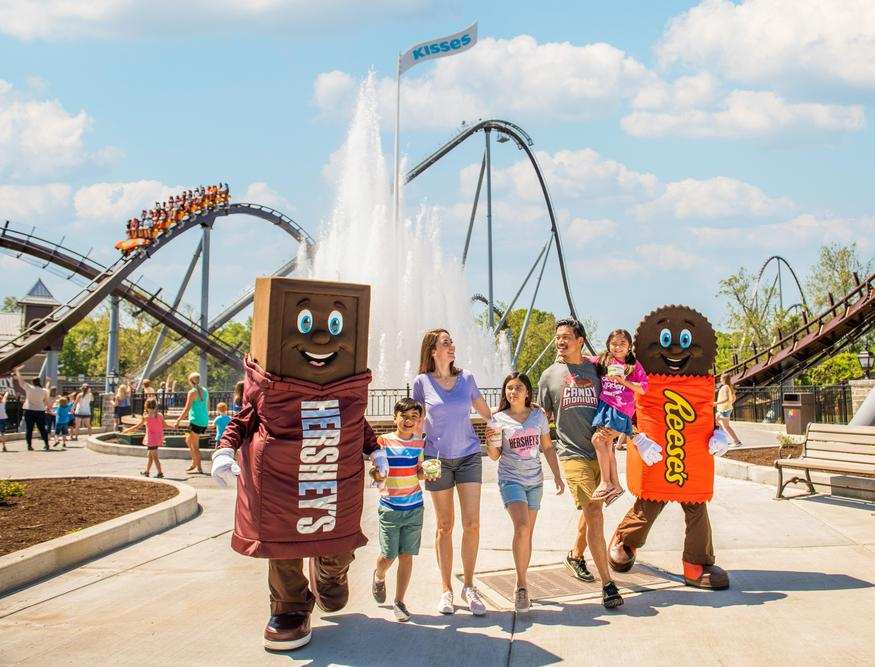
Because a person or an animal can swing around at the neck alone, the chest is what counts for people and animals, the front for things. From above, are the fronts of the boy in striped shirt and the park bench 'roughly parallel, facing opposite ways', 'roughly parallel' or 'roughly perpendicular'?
roughly perpendicular

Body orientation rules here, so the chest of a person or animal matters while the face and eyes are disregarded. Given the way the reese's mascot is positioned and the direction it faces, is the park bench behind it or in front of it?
behind

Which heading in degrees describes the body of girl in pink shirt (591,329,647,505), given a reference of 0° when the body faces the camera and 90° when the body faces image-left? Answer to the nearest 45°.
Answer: approximately 45°

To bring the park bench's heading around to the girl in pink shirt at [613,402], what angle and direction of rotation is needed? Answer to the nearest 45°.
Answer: approximately 45° to its left

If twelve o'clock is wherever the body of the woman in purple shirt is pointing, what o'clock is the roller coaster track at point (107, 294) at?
The roller coaster track is roughly at 5 o'clock from the woman in purple shirt.

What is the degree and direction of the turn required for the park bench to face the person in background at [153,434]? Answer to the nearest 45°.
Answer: approximately 45° to its right

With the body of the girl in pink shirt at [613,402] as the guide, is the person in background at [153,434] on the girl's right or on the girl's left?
on the girl's right
